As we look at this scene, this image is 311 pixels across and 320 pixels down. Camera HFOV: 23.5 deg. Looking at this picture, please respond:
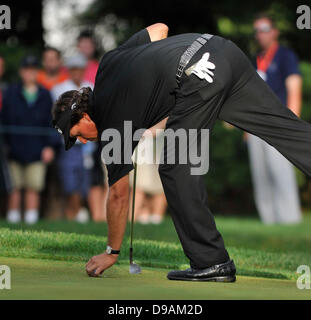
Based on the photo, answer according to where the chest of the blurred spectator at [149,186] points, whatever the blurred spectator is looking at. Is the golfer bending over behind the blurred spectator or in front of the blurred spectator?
in front

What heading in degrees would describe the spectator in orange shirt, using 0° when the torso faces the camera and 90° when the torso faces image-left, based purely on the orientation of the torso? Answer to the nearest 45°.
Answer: approximately 0°

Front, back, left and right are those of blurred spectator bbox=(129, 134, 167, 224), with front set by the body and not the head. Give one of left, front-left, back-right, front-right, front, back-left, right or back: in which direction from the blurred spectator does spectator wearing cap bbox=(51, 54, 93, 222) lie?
right

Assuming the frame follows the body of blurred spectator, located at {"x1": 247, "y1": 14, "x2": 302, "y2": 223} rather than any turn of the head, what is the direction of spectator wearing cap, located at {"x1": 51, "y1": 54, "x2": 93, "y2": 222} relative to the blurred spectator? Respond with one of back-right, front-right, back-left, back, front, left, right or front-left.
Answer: front-right
